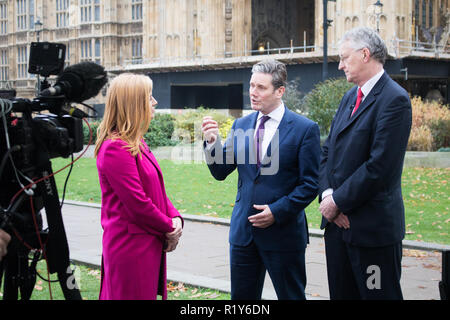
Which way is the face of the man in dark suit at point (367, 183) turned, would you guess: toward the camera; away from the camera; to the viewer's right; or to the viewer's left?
to the viewer's left

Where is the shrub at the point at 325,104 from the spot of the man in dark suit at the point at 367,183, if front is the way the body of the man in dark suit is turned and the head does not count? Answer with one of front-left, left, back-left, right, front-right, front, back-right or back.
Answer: back-right

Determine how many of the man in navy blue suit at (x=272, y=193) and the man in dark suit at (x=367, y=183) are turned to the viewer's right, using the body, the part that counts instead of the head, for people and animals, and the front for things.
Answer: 0

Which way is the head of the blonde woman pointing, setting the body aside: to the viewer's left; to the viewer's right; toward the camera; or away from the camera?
to the viewer's right

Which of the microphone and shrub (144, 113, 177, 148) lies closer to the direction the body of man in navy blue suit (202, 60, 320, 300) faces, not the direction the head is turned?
the microphone

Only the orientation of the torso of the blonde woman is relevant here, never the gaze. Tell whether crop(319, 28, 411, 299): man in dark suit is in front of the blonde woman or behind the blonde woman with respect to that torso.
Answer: in front

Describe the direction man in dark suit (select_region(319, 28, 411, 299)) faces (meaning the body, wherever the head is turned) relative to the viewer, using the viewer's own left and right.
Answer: facing the viewer and to the left of the viewer

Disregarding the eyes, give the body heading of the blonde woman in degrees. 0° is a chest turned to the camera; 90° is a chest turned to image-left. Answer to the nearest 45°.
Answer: approximately 270°
